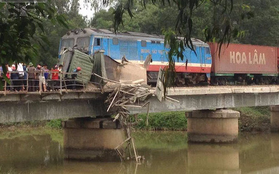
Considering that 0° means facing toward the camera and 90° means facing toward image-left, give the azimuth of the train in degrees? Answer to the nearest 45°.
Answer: approximately 45°
